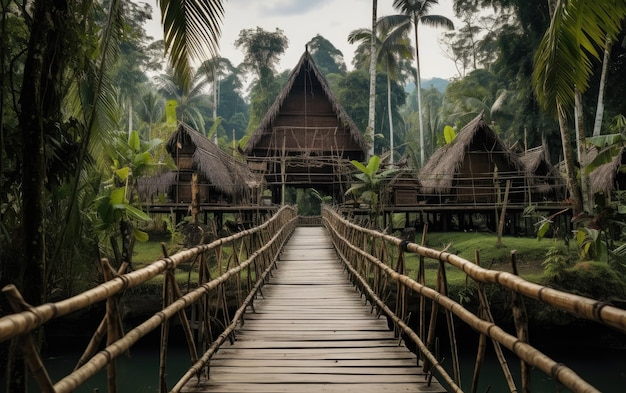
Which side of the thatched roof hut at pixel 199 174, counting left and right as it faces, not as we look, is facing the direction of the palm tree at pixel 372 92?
back

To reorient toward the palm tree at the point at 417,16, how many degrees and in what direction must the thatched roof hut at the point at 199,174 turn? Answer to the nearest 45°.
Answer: approximately 180°

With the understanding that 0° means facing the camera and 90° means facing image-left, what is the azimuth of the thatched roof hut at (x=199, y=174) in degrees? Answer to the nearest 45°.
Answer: approximately 45°

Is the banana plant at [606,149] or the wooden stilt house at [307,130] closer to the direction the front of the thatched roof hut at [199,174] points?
the banana plant

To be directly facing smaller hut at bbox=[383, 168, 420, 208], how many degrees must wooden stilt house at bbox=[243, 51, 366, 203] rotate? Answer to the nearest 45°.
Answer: approximately 45° to its left

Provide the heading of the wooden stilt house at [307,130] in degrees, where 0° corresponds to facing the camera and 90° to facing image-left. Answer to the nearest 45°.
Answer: approximately 0°

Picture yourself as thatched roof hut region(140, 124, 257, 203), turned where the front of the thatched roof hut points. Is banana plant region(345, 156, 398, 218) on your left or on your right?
on your left
